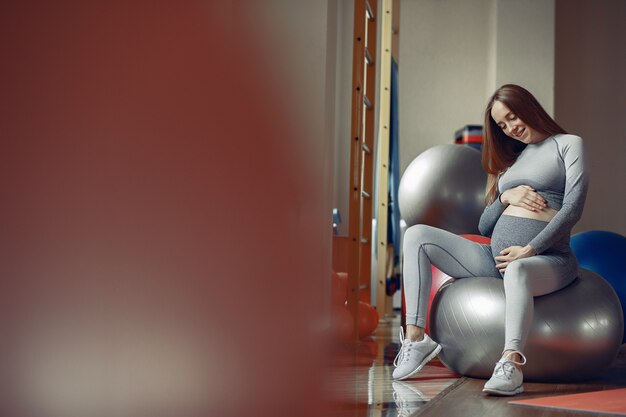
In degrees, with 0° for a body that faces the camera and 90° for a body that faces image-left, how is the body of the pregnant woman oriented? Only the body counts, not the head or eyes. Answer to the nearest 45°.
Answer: approximately 45°

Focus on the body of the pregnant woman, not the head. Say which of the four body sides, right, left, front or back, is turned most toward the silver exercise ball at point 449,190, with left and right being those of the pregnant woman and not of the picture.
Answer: right

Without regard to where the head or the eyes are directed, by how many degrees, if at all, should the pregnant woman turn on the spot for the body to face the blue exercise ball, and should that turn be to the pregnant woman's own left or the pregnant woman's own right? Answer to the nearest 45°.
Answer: approximately 180°
